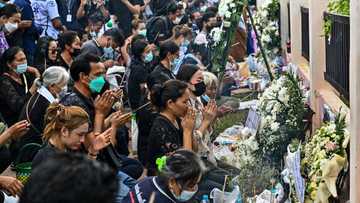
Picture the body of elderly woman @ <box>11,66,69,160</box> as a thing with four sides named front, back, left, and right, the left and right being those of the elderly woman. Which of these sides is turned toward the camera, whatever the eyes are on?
right

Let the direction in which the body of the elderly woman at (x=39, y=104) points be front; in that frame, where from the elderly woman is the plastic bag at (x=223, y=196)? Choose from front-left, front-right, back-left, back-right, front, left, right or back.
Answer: front-right

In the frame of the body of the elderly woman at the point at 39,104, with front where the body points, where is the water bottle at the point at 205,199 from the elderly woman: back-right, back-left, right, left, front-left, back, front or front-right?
front-right

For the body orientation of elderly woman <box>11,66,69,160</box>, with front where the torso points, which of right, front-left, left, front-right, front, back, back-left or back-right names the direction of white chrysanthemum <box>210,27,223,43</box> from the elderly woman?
front-left

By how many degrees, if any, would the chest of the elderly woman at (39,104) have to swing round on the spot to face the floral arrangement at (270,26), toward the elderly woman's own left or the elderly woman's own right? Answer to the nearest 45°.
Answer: approximately 45° to the elderly woman's own left

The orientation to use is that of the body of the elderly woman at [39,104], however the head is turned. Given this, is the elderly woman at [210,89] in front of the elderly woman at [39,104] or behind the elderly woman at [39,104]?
in front
